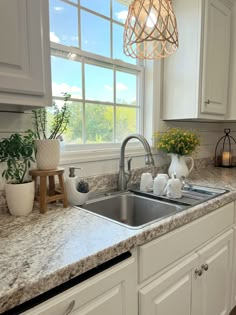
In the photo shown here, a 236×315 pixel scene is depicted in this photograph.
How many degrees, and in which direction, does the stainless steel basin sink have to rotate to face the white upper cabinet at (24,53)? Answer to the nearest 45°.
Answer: approximately 90° to its right

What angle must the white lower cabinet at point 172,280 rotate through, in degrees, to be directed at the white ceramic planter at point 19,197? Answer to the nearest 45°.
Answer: approximately 135° to its right

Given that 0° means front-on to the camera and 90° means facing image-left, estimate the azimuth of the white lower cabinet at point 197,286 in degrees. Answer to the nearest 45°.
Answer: approximately 315°

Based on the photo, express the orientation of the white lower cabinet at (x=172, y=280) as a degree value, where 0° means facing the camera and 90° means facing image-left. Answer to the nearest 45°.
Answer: approximately 315°

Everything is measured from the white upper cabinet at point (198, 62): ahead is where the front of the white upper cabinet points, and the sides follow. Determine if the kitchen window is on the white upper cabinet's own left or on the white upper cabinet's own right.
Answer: on the white upper cabinet's own right
